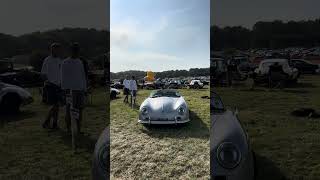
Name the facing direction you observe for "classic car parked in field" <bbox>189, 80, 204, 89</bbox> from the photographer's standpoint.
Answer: facing the viewer

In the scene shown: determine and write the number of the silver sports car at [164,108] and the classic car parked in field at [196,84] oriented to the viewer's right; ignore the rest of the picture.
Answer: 0

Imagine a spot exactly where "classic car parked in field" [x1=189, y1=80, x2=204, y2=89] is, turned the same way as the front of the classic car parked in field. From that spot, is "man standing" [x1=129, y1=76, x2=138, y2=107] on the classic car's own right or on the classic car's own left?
on the classic car's own right

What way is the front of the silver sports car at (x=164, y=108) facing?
toward the camera

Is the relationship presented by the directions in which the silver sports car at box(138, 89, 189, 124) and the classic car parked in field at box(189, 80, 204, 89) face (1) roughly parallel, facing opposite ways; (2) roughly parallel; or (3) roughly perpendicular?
roughly parallel
